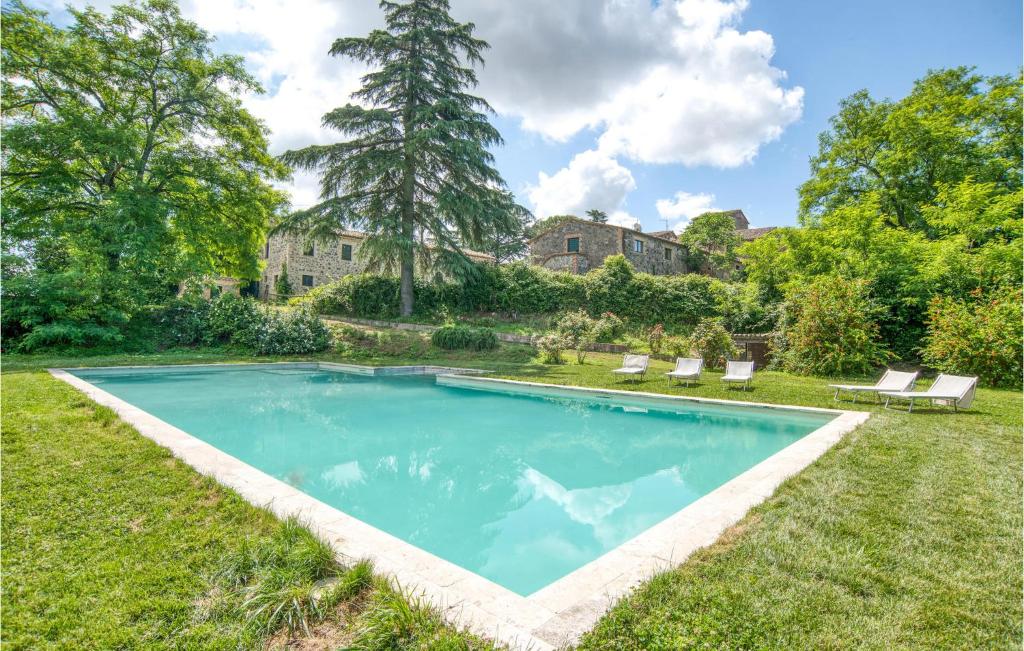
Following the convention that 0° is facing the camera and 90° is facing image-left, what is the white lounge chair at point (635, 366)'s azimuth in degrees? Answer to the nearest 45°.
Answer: approximately 45°

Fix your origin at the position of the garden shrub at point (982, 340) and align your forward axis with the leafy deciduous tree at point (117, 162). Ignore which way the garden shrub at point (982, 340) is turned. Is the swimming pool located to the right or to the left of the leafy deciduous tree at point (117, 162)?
left

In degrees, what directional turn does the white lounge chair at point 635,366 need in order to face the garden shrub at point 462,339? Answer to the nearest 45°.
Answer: approximately 90° to its right

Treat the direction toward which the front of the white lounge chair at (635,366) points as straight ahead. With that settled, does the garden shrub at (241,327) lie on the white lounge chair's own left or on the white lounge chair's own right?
on the white lounge chair's own right

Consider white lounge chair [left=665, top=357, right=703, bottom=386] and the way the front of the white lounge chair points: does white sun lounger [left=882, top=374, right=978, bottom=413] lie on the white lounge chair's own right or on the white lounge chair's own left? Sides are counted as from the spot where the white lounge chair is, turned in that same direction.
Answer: on the white lounge chair's own left

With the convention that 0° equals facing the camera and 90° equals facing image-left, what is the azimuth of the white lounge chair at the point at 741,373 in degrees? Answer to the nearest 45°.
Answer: approximately 45°

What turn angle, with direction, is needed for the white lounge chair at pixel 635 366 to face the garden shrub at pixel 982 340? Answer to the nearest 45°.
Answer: approximately 135° to its left

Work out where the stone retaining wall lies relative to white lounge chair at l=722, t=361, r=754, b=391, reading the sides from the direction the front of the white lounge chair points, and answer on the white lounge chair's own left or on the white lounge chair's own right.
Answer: on the white lounge chair's own right
